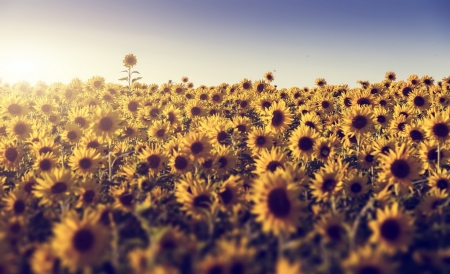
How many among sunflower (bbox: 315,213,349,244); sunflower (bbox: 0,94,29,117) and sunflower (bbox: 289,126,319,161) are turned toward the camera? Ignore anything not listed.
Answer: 3

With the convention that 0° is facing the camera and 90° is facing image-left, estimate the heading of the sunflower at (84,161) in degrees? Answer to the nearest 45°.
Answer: approximately 0°

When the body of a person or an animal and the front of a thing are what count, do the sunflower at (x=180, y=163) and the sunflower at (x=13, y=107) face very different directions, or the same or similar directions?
same or similar directions

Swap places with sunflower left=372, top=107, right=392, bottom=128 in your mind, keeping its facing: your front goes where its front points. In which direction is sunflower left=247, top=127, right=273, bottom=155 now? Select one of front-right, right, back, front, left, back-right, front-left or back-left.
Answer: front-right

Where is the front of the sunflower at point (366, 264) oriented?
toward the camera

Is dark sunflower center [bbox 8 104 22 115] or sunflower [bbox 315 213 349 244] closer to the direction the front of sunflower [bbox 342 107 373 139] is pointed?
the sunflower

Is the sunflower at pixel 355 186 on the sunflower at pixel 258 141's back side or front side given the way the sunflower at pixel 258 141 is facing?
on the front side

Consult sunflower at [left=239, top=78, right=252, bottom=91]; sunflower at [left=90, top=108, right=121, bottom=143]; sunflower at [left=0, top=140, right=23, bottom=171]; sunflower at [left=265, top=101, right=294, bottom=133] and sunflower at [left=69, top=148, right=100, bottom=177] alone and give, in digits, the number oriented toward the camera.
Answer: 5

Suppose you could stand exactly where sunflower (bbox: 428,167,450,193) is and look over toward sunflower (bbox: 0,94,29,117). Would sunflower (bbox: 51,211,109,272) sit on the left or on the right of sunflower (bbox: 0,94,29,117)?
left

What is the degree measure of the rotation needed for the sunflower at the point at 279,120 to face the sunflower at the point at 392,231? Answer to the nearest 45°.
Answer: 0° — it already faces it

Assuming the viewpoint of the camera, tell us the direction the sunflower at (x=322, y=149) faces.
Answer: facing the viewer

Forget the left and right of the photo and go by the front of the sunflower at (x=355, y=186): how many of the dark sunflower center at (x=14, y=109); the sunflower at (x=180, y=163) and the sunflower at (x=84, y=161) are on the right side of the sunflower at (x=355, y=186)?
3

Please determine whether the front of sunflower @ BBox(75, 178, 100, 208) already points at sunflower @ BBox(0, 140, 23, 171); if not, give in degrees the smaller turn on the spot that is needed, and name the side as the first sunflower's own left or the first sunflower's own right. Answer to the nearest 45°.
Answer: approximately 135° to the first sunflower's own right

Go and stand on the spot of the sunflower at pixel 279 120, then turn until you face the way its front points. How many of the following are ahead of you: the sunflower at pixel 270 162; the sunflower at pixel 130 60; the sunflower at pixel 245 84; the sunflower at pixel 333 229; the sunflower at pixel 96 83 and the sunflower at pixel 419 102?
2

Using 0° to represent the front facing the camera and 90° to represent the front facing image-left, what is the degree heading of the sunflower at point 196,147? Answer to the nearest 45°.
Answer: approximately 0°

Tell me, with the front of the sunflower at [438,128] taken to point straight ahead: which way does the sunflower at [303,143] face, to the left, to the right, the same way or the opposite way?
the same way

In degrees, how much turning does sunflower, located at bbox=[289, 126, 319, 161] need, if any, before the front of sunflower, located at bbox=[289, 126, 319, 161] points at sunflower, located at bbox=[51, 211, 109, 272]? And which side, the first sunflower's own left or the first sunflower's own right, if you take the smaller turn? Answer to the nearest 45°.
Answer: approximately 45° to the first sunflower's own right

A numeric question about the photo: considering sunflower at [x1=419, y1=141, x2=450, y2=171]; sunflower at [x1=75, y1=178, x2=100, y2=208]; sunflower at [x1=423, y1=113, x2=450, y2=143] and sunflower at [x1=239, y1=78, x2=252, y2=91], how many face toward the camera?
4

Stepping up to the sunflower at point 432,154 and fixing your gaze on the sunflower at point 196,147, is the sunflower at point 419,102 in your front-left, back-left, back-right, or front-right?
back-right

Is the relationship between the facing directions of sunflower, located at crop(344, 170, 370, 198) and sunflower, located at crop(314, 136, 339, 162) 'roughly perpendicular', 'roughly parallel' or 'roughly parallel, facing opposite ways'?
roughly parallel
